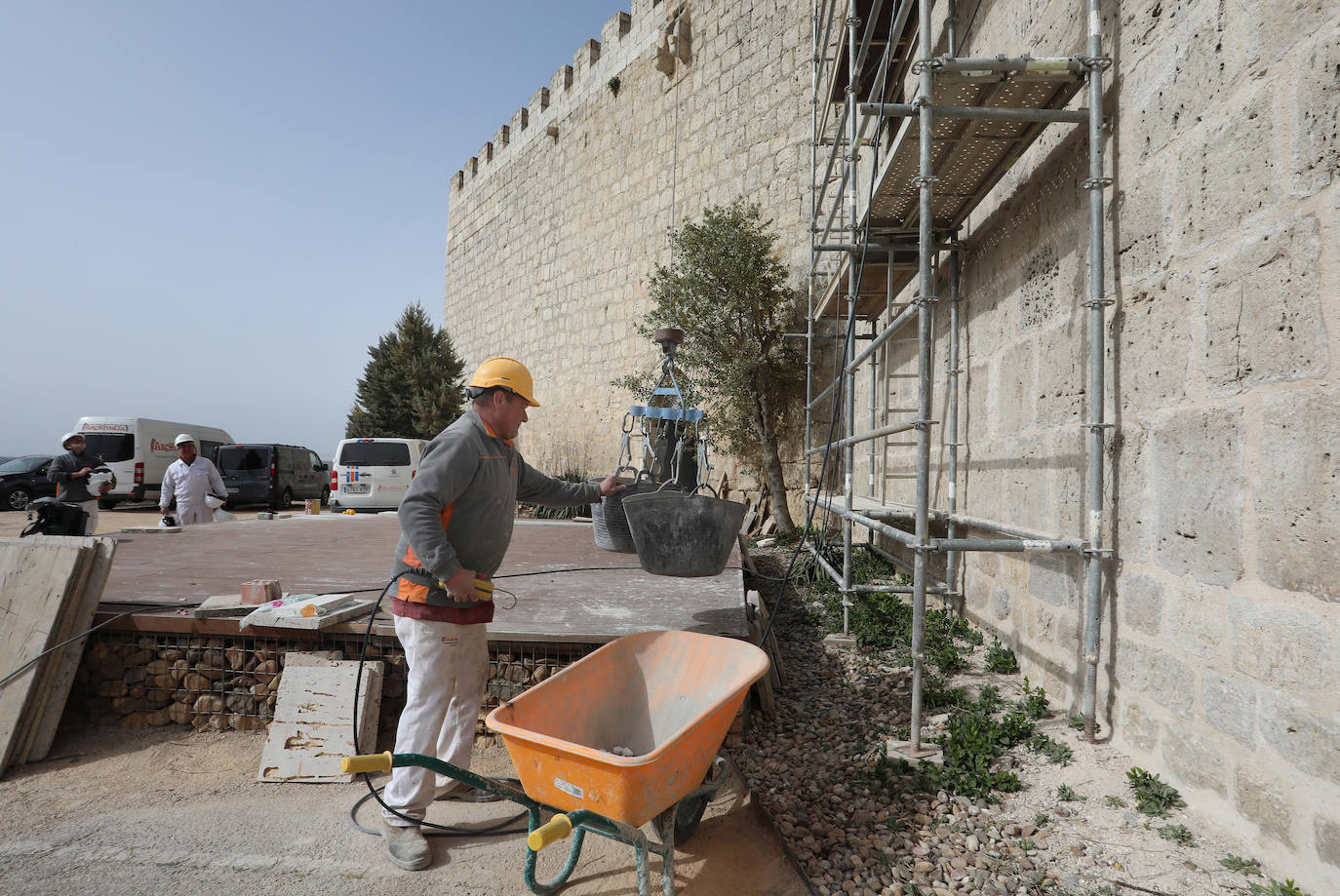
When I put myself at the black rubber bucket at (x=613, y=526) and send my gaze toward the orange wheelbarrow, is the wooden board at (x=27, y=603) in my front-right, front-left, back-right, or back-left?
front-right

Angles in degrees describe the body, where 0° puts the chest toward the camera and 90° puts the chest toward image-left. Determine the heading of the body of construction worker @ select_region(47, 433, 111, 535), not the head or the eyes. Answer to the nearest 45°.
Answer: approximately 315°

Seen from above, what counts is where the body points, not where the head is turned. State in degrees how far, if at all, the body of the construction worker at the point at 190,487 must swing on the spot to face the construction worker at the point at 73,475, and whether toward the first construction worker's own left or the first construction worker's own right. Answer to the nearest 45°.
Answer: approximately 90° to the first construction worker's own right

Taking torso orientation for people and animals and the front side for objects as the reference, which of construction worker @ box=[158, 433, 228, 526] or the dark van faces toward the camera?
the construction worker

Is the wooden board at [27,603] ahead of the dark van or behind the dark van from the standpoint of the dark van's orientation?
behind

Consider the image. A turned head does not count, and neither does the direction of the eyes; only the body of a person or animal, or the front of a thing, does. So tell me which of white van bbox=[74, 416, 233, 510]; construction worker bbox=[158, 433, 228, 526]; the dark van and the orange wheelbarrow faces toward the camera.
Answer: the construction worker

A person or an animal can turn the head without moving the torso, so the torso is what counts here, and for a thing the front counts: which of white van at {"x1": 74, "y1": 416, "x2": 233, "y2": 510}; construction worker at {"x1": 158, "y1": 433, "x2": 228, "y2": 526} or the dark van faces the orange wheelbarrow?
the construction worker

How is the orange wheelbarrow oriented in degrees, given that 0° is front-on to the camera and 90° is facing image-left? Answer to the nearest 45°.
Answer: approximately 225°

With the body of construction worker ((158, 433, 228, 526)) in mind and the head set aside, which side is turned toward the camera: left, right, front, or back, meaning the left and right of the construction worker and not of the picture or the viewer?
front

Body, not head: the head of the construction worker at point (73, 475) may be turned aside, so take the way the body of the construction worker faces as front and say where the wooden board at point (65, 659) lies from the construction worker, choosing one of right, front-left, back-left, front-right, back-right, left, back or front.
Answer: front-right

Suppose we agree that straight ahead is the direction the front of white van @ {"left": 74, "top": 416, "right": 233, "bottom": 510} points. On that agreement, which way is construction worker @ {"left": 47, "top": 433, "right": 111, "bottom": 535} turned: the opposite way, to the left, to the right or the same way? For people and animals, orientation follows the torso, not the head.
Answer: to the right

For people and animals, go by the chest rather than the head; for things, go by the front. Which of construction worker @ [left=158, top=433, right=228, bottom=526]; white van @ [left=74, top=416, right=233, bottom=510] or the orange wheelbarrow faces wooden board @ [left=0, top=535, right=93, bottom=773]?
the construction worker

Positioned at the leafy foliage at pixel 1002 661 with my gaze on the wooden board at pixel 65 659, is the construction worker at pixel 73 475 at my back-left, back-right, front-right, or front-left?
front-right

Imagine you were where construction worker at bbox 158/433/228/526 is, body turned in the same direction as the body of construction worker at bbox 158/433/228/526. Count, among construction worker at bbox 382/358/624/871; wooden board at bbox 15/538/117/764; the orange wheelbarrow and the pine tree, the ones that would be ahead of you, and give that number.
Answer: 3

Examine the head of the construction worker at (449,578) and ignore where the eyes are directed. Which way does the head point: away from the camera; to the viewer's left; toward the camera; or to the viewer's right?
to the viewer's right

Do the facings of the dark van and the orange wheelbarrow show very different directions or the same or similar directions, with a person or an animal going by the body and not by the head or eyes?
same or similar directions

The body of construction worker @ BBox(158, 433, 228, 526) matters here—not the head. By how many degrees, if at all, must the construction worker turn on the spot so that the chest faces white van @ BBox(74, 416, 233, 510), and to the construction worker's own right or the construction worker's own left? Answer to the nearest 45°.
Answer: approximately 180°
